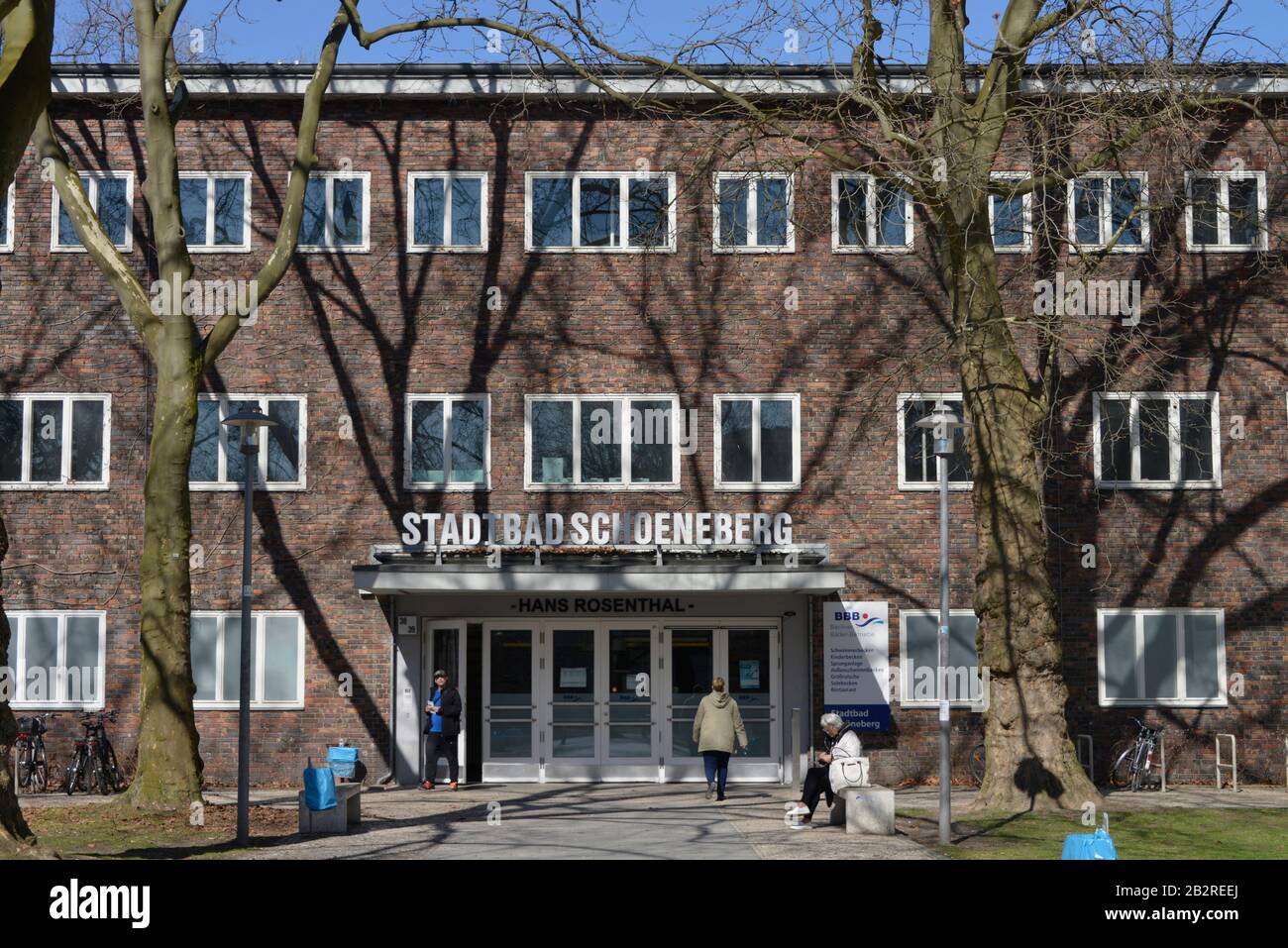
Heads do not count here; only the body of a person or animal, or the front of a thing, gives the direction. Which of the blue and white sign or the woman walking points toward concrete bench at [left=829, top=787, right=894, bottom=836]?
the blue and white sign

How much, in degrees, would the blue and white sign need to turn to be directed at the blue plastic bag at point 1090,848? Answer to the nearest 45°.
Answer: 0° — it already faces it

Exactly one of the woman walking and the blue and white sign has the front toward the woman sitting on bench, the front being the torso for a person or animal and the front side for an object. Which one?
the blue and white sign

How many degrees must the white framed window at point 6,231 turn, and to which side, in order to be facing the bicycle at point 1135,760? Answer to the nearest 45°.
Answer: approximately 45° to its left

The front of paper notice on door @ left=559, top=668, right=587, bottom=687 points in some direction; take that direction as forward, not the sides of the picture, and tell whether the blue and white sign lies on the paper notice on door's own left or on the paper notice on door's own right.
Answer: on the paper notice on door's own left

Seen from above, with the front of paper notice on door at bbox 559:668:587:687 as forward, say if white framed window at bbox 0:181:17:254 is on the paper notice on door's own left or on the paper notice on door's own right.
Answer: on the paper notice on door's own right

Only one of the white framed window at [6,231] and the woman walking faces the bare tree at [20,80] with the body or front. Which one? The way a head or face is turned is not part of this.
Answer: the white framed window

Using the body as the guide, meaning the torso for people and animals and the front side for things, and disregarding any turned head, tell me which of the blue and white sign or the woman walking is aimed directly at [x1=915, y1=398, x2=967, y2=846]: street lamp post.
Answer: the blue and white sign

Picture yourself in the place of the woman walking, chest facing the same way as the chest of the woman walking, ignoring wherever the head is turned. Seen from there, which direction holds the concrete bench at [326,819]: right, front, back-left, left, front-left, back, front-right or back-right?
back-left

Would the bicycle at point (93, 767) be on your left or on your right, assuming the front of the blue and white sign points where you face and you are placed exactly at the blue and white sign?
on your right

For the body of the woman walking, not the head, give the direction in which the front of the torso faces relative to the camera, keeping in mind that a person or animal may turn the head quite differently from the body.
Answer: away from the camera

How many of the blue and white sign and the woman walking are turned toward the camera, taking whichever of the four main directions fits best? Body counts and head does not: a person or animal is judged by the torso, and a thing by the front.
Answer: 1

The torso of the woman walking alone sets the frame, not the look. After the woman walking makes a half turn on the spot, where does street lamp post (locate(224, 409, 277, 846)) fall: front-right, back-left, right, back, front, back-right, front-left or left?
front-right

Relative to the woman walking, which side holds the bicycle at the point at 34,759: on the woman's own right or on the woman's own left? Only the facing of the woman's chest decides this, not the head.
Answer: on the woman's own left

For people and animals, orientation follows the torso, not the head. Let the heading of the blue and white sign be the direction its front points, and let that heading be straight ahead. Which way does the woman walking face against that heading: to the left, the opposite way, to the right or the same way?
the opposite way
